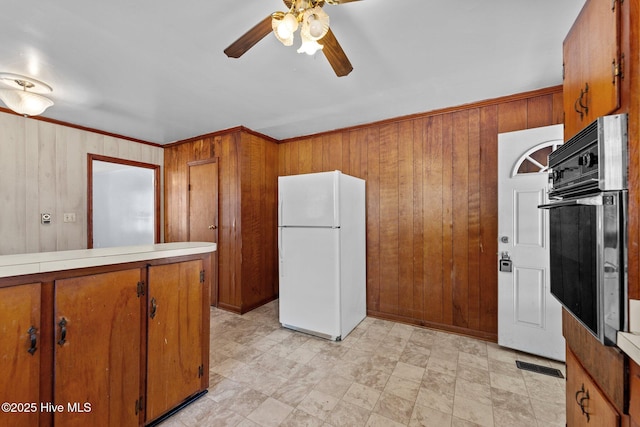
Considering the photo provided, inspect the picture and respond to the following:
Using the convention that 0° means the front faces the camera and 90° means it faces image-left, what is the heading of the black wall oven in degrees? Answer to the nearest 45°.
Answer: approximately 45°

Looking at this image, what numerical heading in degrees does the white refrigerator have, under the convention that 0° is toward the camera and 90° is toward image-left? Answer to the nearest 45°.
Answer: approximately 45°

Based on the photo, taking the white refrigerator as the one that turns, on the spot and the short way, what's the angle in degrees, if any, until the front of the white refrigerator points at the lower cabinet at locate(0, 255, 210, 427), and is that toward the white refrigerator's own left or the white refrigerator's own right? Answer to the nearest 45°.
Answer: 0° — it already faces it

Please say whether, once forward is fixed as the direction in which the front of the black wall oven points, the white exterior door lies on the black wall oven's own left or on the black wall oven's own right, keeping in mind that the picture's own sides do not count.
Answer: on the black wall oven's own right

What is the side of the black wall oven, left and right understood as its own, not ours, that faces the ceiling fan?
front

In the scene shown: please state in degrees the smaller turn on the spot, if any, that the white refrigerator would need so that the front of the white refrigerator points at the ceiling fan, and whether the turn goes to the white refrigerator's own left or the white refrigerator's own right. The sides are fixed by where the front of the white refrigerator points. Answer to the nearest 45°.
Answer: approximately 45° to the white refrigerator's own left

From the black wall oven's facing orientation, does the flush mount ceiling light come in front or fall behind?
in front

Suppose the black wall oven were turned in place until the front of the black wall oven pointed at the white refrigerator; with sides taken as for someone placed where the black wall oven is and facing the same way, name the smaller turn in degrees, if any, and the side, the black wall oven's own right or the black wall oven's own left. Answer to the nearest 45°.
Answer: approximately 45° to the black wall oven's own right

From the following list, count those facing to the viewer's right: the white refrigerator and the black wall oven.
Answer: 0

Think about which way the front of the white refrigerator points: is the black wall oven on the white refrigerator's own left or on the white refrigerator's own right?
on the white refrigerator's own left

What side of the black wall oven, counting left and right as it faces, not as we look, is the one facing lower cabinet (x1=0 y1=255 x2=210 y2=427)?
front

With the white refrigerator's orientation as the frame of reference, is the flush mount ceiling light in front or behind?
in front

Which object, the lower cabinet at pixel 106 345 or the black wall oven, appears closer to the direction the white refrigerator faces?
the lower cabinet
